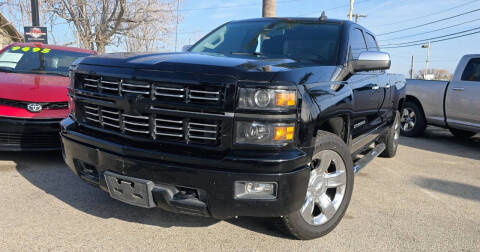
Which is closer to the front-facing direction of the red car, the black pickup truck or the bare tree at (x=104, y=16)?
the black pickup truck

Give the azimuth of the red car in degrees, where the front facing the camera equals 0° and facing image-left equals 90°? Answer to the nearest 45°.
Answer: approximately 0°

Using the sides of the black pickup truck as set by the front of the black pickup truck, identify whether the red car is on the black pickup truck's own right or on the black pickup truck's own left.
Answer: on the black pickup truck's own right

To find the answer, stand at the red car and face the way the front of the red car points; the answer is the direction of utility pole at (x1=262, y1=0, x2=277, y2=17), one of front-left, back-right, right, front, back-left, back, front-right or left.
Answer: back-left

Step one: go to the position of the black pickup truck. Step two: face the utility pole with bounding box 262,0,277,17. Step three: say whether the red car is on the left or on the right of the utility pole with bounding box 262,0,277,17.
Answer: left

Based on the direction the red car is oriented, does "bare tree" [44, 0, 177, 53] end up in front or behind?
behind

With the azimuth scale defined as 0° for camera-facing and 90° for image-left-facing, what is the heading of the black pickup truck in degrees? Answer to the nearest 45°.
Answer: approximately 45°

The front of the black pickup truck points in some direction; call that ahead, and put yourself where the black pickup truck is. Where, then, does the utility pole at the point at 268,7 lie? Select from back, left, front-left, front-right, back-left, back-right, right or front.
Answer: back-right

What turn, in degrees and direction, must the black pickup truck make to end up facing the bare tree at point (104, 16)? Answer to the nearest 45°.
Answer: approximately 135° to its right
